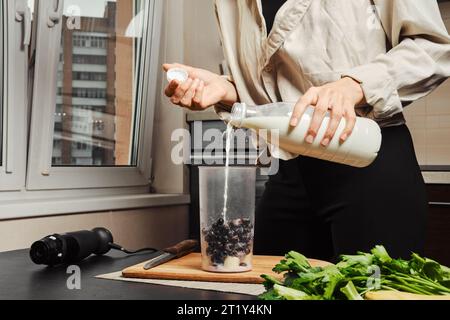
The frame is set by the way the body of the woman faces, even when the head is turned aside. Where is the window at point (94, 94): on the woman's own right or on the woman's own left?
on the woman's own right

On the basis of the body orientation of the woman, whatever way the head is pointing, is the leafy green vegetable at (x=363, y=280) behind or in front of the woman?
in front

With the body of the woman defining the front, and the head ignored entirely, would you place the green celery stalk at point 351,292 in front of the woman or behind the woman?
in front

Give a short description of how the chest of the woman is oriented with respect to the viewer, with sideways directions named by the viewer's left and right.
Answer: facing the viewer and to the left of the viewer
